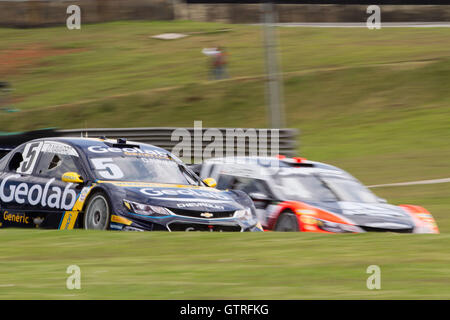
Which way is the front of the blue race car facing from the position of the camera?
facing the viewer and to the right of the viewer

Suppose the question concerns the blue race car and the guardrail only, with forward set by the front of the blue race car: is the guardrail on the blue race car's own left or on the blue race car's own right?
on the blue race car's own left
